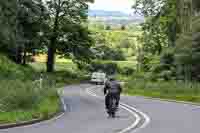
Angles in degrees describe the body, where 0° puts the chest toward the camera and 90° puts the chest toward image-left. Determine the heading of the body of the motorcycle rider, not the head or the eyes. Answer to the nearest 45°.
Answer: approximately 180°
